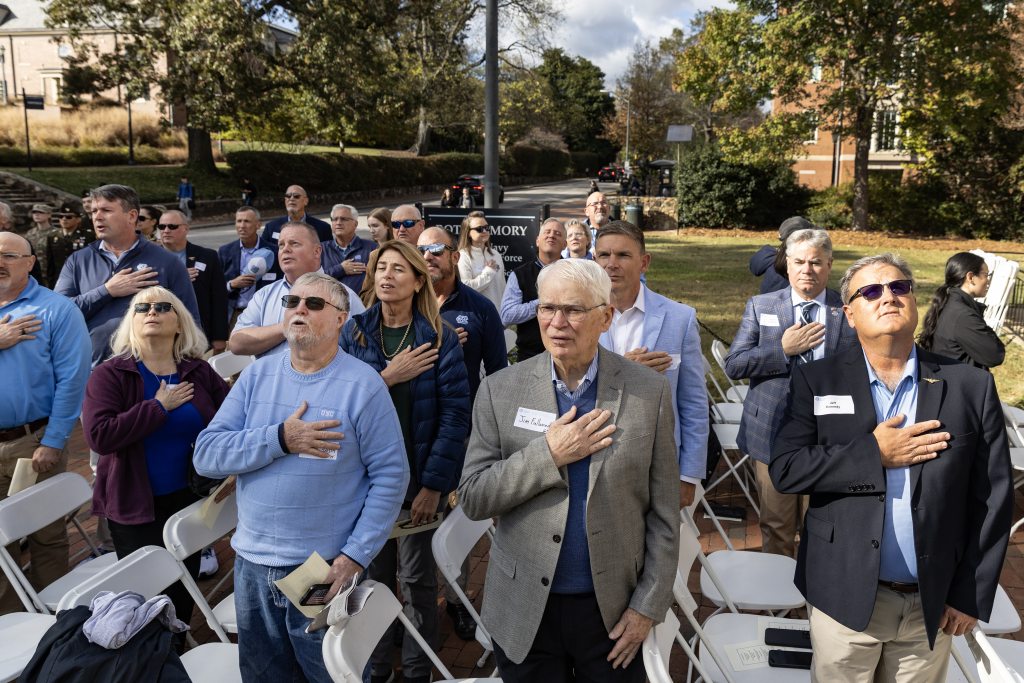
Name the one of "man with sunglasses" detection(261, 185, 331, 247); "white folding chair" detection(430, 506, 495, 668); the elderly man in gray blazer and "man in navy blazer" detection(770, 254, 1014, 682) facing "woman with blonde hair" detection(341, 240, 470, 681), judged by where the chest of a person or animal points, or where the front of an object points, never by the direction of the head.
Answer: the man with sunglasses

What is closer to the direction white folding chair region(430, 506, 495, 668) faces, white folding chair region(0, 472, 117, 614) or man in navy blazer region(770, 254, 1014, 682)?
the man in navy blazer

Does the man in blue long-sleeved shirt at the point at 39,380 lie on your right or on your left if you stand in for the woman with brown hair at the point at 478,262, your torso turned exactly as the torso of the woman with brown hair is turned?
on your right

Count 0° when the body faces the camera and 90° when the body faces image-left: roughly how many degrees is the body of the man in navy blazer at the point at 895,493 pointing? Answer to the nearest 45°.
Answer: approximately 0°

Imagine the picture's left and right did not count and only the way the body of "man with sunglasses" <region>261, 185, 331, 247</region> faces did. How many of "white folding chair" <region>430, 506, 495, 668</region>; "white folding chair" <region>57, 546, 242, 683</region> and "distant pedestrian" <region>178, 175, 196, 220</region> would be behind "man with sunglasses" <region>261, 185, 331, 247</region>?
1

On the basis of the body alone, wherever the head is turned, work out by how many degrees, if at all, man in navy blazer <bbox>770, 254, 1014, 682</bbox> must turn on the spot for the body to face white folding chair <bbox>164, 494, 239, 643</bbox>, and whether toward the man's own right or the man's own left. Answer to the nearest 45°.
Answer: approximately 90° to the man's own right

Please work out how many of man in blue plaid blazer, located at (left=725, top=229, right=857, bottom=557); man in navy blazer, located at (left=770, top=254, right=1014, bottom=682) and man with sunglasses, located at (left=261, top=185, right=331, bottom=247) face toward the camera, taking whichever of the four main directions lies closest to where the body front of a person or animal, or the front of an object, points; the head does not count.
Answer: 3

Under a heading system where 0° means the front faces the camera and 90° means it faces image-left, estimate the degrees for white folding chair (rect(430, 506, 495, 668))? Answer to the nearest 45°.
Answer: approximately 315°

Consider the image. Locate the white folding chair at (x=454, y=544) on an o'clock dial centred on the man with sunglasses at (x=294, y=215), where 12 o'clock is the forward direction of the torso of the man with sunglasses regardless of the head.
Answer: The white folding chair is roughly at 12 o'clock from the man with sunglasses.

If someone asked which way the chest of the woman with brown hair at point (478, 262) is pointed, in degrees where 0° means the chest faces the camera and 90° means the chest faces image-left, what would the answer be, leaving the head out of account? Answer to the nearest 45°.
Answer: approximately 315°
